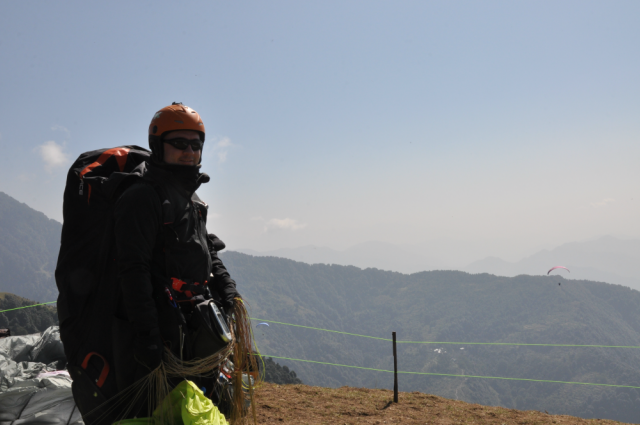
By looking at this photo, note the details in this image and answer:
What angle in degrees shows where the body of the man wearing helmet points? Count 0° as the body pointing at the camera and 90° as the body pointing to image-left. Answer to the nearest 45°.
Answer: approximately 315°
